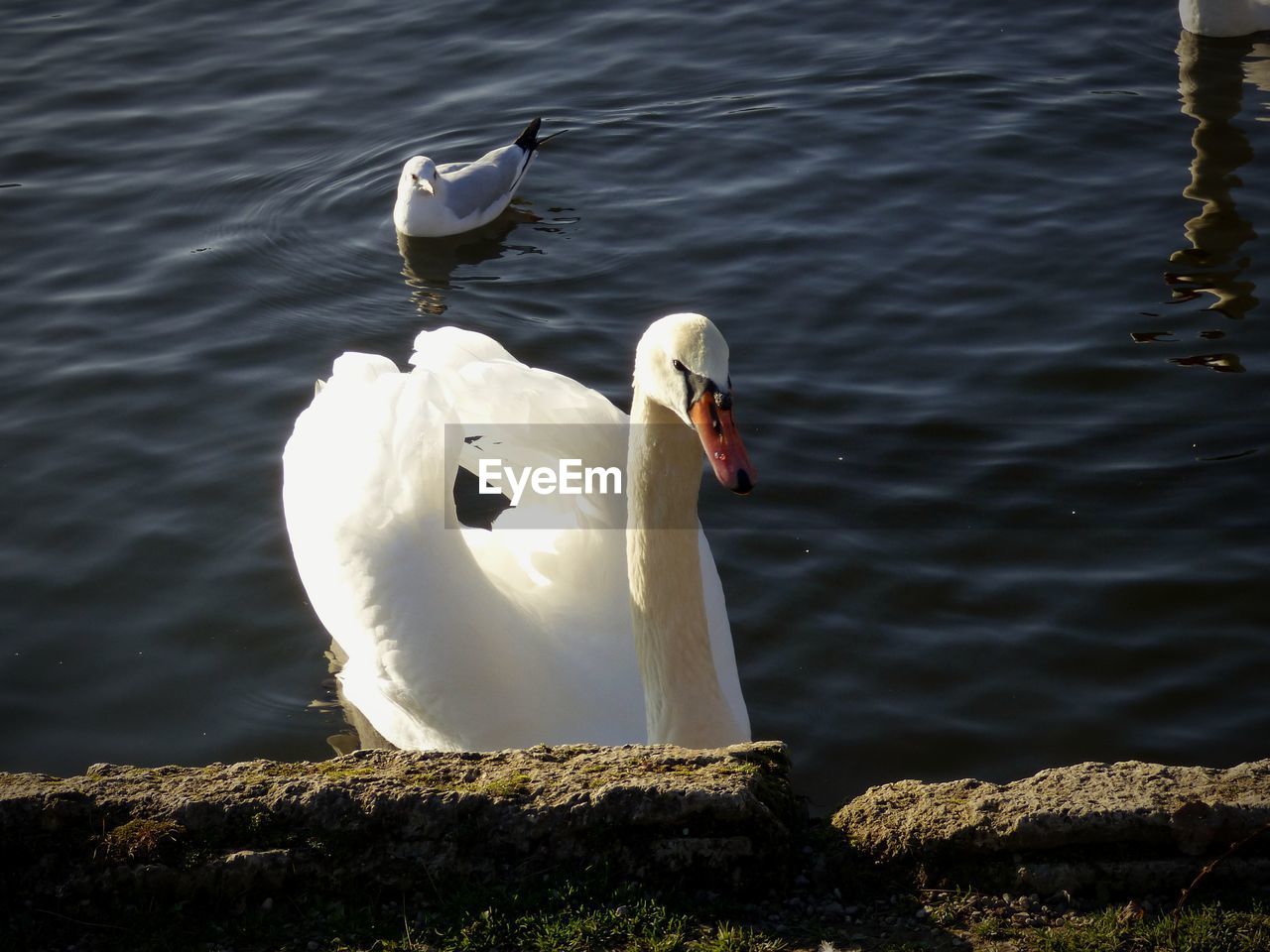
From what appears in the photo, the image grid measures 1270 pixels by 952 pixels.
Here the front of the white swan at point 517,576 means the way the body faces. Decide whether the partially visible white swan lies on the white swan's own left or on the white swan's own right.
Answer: on the white swan's own left

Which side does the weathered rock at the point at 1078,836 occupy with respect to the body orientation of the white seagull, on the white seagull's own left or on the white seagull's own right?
on the white seagull's own left

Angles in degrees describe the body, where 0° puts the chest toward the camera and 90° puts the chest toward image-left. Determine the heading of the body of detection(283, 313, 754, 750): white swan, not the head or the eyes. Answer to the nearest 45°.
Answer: approximately 315°

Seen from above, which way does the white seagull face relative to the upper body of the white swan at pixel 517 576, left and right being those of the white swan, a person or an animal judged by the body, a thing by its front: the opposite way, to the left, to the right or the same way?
to the right

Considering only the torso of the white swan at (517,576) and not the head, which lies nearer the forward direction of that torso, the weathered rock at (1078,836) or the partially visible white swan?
the weathered rock

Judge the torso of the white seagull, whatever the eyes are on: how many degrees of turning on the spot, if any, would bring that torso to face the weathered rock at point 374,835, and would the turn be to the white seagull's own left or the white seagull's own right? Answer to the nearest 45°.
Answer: approximately 45° to the white seagull's own left

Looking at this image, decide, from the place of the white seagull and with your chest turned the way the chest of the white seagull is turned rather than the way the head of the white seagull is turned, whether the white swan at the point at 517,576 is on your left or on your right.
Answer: on your left

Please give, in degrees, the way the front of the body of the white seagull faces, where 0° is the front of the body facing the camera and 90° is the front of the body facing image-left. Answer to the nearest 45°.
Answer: approximately 45°

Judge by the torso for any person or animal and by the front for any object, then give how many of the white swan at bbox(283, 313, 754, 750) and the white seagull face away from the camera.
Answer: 0
